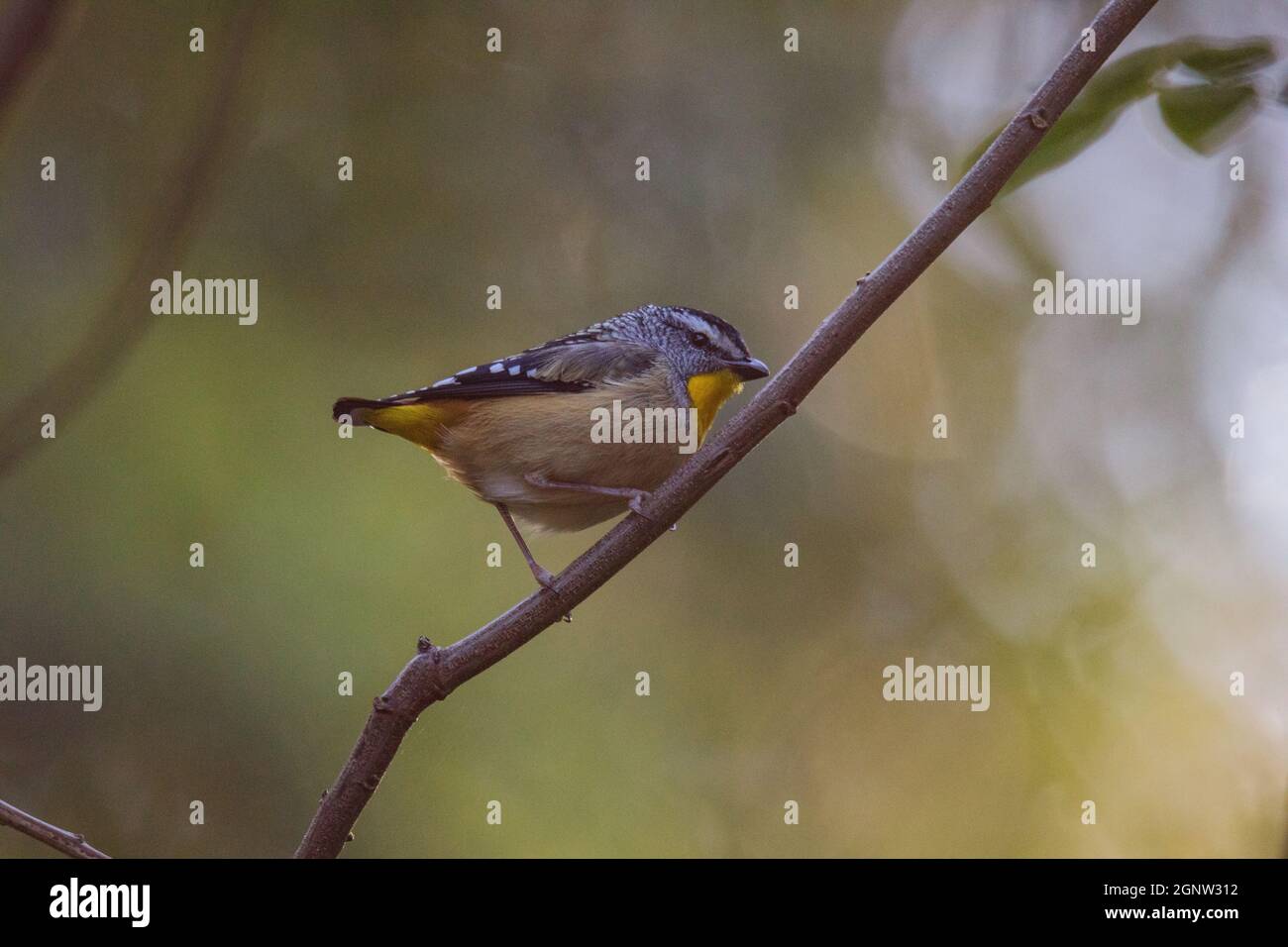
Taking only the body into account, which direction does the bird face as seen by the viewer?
to the viewer's right

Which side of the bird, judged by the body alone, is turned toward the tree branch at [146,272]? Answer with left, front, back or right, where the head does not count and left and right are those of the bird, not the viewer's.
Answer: back
